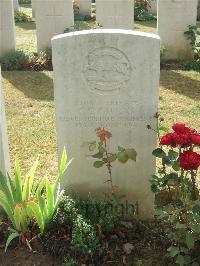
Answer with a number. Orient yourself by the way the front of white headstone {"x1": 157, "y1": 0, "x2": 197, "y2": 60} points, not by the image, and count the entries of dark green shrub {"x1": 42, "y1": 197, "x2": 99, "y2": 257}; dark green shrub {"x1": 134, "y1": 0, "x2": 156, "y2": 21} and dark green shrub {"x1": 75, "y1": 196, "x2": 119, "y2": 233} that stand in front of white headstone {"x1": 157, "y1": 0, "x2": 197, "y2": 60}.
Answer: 2

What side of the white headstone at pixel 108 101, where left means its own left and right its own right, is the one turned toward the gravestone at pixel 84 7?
back

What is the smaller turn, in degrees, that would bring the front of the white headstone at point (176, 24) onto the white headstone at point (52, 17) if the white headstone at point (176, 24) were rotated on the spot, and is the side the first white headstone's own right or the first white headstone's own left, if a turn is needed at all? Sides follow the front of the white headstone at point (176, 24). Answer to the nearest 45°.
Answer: approximately 90° to the first white headstone's own right

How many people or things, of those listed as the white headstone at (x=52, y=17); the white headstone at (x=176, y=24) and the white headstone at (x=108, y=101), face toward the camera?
3

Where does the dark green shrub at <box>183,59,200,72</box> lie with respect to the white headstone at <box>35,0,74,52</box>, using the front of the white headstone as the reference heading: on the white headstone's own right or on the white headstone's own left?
on the white headstone's own left

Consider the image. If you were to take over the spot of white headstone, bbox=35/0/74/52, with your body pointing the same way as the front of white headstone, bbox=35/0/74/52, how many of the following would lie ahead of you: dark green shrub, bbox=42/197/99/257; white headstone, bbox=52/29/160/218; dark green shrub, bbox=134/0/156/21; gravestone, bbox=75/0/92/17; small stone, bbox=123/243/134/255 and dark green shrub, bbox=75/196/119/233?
4

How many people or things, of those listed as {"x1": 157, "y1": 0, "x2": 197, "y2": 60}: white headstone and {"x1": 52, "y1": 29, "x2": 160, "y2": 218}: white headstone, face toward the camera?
2

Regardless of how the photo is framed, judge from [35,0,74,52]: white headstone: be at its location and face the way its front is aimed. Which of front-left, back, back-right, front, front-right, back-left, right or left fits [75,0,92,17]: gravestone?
back

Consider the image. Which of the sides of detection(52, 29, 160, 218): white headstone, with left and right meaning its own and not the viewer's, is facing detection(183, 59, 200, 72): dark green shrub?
back

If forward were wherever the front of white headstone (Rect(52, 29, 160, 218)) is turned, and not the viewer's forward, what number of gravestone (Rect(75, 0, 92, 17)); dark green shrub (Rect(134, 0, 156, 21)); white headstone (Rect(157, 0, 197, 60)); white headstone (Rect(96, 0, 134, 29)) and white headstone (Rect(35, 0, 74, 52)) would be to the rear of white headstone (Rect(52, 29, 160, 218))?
5

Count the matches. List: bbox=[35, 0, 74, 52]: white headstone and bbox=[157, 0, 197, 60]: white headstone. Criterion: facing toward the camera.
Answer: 2
